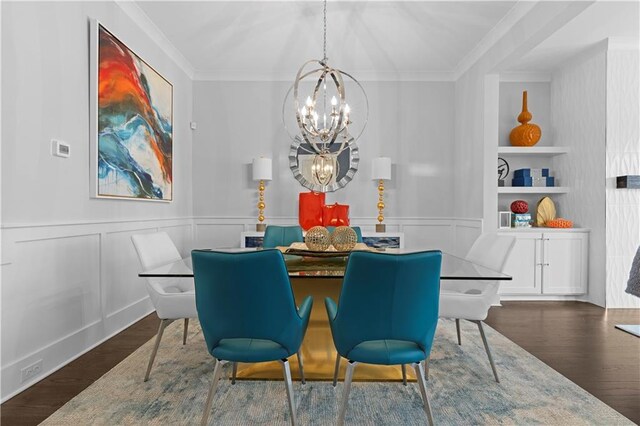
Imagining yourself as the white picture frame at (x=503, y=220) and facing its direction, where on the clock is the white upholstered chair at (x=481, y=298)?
The white upholstered chair is roughly at 12 o'clock from the white picture frame.

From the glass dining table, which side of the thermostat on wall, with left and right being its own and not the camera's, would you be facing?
front

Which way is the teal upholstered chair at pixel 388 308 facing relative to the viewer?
away from the camera

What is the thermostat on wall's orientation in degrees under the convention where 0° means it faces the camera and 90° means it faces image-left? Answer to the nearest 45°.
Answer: approximately 315°

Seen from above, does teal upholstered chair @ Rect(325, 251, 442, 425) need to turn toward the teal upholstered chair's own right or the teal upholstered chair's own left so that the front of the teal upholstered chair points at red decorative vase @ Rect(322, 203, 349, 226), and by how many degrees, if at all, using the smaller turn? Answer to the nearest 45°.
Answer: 0° — it already faces it

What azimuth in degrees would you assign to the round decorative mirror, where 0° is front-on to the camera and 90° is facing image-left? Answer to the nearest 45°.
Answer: approximately 0°

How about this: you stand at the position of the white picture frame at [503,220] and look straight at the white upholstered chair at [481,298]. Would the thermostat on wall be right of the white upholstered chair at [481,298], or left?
right

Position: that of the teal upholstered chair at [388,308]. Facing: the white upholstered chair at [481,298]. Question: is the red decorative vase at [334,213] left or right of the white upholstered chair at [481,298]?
left

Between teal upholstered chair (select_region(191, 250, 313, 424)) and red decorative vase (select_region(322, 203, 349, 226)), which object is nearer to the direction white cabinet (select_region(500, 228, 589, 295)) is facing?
the teal upholstered chair

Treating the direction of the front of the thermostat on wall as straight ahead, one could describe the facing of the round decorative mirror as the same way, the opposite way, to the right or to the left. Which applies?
to the right

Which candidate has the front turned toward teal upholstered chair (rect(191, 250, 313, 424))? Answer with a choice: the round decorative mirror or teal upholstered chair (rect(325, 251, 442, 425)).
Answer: the round decorative mirror

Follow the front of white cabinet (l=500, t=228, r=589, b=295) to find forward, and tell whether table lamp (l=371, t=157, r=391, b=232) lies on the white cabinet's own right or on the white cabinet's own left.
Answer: on the white cabinet's own right
